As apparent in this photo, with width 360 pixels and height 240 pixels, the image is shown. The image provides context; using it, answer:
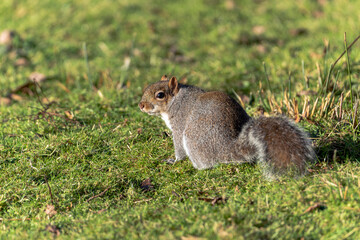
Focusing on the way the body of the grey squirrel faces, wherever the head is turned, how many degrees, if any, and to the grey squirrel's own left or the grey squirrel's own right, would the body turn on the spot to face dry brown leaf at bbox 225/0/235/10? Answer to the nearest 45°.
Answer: approximately 90° to the grey squirrel's own right

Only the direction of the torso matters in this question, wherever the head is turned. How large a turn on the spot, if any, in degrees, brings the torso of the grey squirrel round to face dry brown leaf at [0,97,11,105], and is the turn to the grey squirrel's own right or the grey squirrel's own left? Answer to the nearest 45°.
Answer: approximately 45° to the grey squirrel's own right

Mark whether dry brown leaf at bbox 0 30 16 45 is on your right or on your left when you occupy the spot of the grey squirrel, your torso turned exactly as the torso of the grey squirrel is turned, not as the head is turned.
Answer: on your right

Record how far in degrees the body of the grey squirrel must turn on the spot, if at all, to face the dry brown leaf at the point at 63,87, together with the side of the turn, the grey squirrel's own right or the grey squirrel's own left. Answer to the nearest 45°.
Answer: approximately 45° to the grey squirrel's own right

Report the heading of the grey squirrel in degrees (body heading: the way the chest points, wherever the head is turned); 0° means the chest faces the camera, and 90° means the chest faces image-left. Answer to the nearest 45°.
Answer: approximately 90°

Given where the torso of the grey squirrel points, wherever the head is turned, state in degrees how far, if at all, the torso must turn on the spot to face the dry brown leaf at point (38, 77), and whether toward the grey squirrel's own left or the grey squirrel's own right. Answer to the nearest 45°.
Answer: approximately 45° to the grey squirrel's own right

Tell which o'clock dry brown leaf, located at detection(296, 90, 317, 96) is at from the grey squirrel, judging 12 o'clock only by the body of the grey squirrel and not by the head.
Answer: The dry brown leaf is roughly at 4 o'clock from the grey squirrel.
